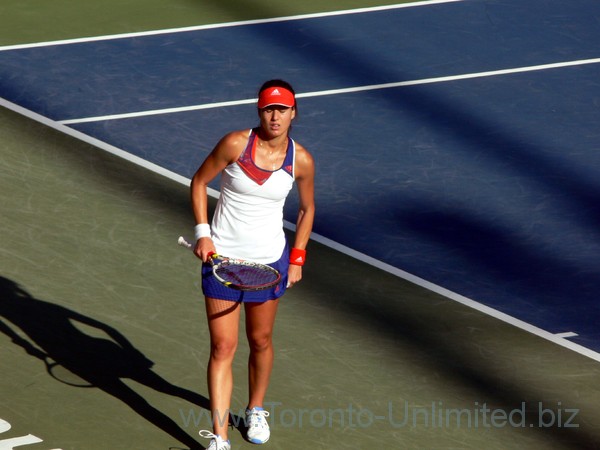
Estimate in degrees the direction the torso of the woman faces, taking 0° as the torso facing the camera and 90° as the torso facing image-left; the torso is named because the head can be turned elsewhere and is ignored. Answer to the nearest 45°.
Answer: approximately 0°
